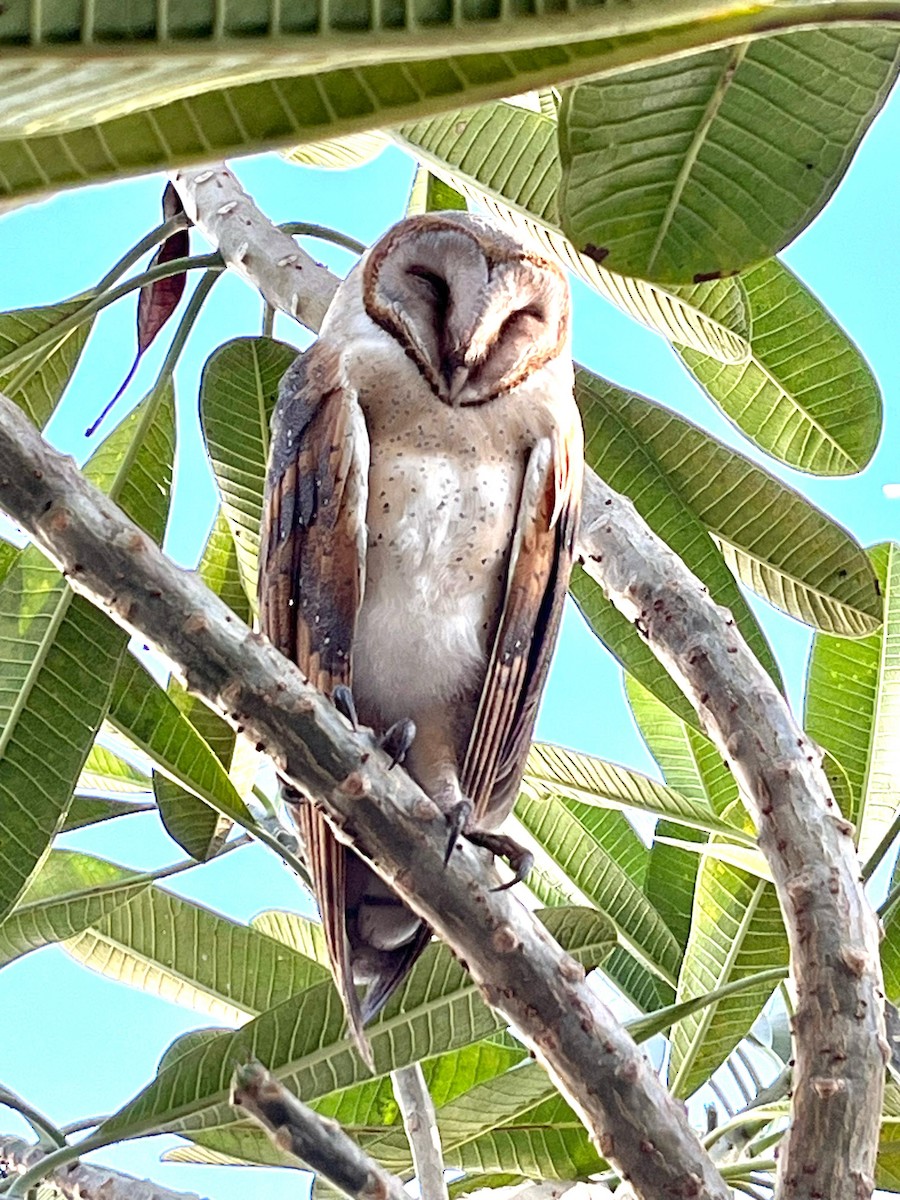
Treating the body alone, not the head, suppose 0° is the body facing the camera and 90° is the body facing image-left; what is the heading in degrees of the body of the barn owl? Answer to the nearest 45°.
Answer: approximately 0°

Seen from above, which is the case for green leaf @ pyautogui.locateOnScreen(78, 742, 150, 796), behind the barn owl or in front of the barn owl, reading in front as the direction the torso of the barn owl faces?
behind

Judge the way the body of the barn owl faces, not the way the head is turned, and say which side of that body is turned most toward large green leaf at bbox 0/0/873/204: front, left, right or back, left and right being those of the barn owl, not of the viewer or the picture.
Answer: front
